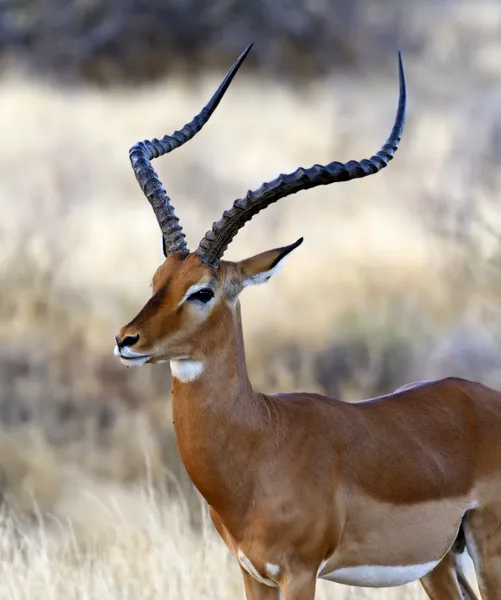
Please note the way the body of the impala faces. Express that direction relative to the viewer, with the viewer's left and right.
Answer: facing the viewer and to the left of the viewer
